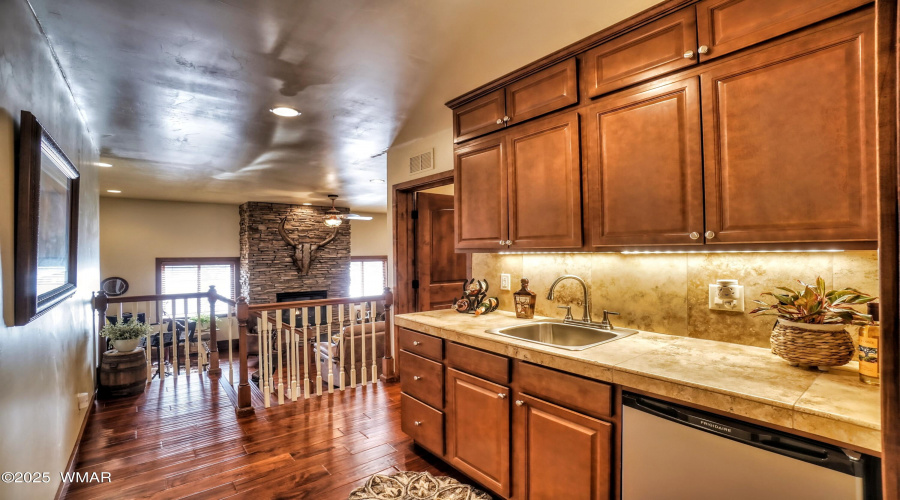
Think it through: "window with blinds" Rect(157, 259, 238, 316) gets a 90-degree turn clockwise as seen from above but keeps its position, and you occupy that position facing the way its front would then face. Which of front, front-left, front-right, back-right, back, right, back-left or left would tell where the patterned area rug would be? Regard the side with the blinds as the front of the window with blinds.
left

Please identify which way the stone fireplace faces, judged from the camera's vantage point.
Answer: facing the viewer

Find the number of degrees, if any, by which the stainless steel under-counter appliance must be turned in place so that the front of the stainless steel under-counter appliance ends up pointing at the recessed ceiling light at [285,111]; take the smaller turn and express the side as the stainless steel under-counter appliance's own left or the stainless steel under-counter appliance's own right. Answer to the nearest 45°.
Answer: approximately 45° to the stainless steel under-counter appliance's own right

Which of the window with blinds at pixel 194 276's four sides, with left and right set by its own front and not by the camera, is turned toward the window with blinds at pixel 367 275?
left

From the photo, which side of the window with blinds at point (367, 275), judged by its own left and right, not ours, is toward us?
front

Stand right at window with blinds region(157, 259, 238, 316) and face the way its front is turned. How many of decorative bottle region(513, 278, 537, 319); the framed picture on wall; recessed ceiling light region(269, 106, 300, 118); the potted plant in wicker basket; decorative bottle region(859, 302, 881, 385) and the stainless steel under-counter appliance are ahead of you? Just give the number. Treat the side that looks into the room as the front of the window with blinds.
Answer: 6

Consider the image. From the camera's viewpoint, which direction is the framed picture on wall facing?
to the viewer's right

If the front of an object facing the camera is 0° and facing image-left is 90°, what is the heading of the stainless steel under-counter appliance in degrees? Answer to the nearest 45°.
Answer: approximately 45°

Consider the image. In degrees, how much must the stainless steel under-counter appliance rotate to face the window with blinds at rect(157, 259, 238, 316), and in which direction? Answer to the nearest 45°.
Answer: approximately 45° to its right

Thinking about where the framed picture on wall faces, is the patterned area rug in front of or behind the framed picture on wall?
in front

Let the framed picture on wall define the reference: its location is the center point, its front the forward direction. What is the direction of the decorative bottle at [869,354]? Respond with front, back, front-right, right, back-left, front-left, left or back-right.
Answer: front-right

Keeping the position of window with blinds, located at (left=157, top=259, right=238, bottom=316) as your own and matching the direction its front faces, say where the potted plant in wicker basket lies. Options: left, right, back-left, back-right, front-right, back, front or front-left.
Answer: front

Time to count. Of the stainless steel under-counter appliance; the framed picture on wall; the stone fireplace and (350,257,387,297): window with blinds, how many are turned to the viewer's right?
1

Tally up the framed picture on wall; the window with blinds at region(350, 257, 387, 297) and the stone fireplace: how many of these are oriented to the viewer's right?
1

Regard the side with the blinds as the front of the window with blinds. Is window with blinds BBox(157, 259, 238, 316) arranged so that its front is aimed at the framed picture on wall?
yes

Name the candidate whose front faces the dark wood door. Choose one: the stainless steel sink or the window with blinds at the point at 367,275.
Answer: the window with blinds

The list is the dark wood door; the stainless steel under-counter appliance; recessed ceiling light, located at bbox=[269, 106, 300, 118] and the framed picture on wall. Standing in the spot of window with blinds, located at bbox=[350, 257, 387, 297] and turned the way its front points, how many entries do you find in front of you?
4
